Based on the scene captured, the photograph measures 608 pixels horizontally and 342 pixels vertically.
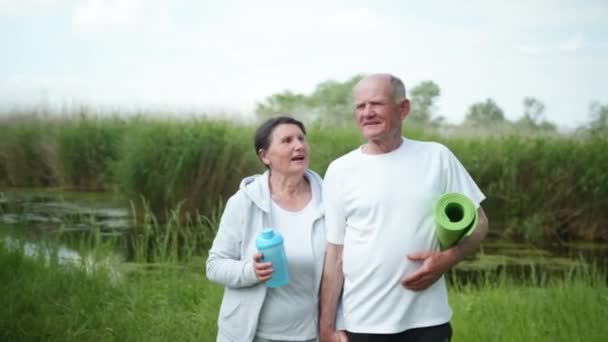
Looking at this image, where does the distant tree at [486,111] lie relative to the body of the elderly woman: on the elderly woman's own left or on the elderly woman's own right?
on the elderly woman's own left

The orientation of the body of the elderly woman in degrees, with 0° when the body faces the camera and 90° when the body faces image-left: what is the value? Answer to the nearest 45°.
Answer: approximately 315°

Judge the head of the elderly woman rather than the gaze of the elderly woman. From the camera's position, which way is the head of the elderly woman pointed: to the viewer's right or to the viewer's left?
to the viewer's right

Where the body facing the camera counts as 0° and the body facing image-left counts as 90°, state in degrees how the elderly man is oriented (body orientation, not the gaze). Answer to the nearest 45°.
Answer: approximately 45°

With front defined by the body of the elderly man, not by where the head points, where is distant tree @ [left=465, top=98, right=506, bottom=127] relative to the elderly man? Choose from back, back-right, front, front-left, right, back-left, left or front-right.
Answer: back-right
